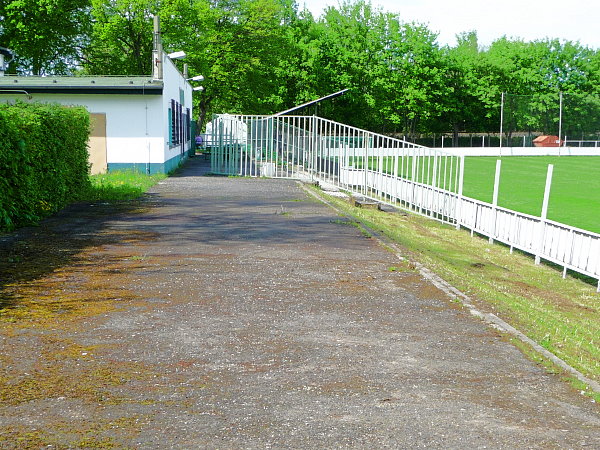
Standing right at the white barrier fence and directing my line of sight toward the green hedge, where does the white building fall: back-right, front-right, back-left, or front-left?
front-right

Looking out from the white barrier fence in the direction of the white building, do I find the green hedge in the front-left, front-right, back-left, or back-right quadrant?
front-left
